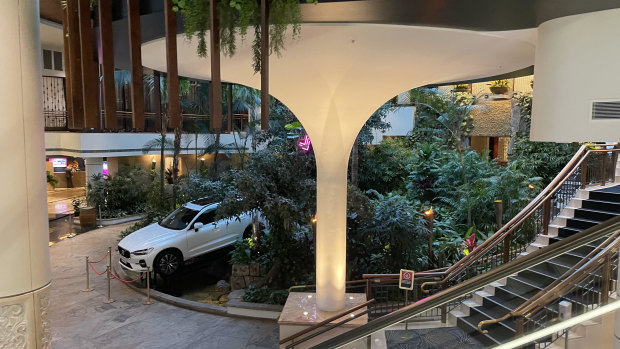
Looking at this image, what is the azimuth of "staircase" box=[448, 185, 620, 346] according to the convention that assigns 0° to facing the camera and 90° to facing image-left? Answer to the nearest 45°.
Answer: approximately 45°

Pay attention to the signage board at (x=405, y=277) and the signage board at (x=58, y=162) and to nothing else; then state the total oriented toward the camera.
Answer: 2

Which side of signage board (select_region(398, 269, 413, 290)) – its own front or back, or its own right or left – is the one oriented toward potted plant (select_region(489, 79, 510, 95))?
back

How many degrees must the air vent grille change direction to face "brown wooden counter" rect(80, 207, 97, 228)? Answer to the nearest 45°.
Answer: approximately 90° to its right

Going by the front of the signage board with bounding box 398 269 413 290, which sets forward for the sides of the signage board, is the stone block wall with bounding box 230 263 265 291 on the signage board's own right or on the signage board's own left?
on the signage board's own right

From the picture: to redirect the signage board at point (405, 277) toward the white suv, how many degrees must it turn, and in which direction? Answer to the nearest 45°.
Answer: approximately 135° to its right

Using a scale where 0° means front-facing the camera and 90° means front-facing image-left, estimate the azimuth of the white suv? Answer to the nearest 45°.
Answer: approximately 45°
